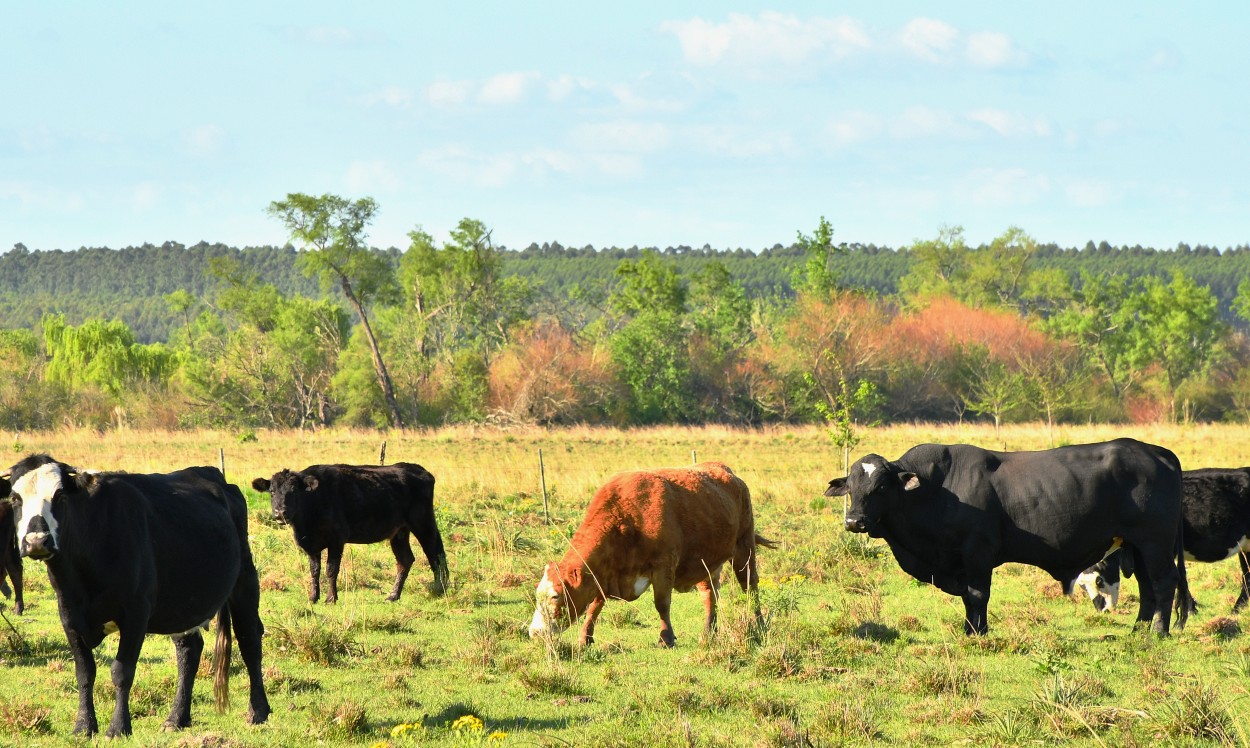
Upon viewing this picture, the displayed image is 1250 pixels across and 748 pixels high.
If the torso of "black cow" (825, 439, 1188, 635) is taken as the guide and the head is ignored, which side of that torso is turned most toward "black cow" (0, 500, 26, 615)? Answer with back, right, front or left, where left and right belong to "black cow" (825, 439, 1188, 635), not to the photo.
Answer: front

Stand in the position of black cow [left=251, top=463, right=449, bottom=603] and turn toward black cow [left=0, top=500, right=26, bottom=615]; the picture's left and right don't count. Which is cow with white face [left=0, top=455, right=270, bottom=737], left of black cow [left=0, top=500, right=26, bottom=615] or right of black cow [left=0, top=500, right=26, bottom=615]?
left

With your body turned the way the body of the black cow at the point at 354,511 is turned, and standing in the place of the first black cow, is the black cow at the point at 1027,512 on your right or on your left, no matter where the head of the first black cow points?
on your left

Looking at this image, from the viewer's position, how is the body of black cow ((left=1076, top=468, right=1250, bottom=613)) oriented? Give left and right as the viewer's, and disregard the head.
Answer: facing to the left of the viewer

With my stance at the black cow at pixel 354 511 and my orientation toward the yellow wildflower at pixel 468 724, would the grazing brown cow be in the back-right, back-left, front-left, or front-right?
front-left

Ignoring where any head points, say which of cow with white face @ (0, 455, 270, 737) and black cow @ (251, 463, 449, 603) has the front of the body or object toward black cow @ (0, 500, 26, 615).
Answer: the black cow @ (251, 463, 449, 603)

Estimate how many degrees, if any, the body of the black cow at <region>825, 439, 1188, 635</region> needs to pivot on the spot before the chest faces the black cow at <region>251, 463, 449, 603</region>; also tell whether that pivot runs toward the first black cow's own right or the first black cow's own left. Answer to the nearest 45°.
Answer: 0° — it already faces it

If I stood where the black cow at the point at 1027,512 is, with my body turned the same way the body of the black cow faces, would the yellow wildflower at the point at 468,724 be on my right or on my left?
on my left

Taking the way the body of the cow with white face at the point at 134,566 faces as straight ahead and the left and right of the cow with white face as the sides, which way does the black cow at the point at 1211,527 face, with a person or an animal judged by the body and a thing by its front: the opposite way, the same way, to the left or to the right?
to the right

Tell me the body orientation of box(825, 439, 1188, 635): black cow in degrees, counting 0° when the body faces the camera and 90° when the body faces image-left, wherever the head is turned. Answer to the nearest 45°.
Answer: approximately 90°

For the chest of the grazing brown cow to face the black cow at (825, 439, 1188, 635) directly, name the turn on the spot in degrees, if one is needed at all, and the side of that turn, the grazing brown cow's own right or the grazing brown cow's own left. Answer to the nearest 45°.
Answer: approximately 135° to the grazing brown cow's own left

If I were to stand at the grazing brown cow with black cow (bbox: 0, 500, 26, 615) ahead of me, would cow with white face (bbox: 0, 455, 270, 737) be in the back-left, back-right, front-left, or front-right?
front-left

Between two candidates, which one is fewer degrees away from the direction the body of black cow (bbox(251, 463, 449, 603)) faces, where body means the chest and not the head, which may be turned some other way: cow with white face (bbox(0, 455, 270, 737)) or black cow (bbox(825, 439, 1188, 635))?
the cow with white face

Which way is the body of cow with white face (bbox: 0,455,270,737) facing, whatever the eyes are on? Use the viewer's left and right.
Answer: facing the viewer and to the left of the viewer
